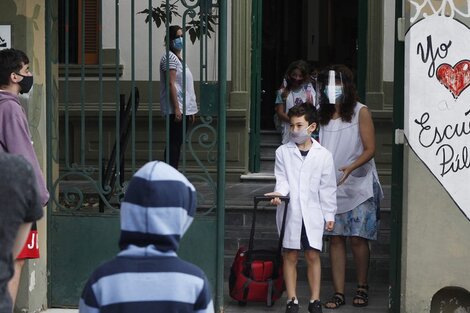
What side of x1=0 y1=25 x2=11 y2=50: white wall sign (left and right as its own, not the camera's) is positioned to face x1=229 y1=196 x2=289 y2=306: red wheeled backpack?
left

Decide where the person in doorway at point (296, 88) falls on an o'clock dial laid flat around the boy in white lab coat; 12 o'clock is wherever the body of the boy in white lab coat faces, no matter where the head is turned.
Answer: The person in doorway is roughly at 6 o'clock from the boy in white lab coat.

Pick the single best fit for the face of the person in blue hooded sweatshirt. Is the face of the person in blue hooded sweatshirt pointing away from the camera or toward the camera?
away from the camera

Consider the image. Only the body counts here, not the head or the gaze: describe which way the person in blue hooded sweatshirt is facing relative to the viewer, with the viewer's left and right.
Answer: facing away from the viewer
